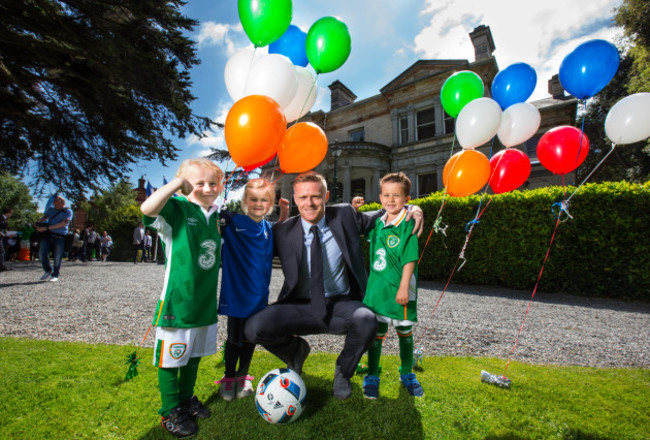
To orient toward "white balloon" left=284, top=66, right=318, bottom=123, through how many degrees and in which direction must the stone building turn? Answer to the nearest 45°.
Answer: approximately 45° to its left

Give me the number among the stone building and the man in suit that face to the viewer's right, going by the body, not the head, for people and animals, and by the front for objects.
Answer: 0

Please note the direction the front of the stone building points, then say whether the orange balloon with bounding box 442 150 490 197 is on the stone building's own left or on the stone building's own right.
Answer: on the stone building's own left

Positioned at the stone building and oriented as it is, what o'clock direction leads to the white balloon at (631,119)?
The white balloon is roughly at 10 o'clock from the stone building.

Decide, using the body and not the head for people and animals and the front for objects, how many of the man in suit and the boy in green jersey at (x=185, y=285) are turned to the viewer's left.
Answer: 0

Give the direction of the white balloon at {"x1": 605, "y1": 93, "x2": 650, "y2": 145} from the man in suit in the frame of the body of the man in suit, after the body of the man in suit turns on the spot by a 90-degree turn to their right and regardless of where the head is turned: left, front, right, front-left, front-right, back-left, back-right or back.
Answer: back

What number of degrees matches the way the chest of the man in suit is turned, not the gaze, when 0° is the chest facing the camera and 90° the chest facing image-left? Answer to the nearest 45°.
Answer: approximately 0°

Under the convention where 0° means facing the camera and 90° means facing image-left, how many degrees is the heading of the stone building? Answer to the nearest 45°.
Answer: approximately 45°

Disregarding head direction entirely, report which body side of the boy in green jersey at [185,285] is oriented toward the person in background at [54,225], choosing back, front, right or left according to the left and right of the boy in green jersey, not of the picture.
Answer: back

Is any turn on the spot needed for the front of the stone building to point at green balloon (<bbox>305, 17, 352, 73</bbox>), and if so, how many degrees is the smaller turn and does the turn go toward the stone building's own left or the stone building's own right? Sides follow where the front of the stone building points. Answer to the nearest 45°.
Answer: approximately 45° to the stone building's own left
